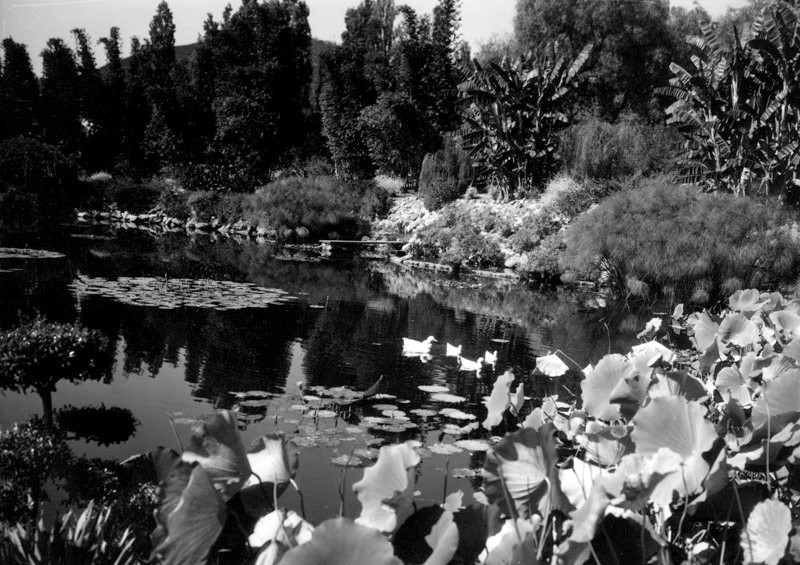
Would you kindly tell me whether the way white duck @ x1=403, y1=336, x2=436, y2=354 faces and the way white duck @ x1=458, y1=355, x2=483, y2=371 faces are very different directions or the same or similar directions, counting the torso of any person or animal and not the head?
same or similar directions

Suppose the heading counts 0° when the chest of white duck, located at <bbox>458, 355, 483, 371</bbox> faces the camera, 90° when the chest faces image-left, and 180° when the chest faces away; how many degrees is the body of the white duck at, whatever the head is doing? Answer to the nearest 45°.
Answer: approximately 270°

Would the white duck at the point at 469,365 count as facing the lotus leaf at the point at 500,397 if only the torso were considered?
no

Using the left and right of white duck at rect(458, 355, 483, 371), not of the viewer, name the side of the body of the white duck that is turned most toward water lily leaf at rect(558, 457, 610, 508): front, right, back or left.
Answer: right
